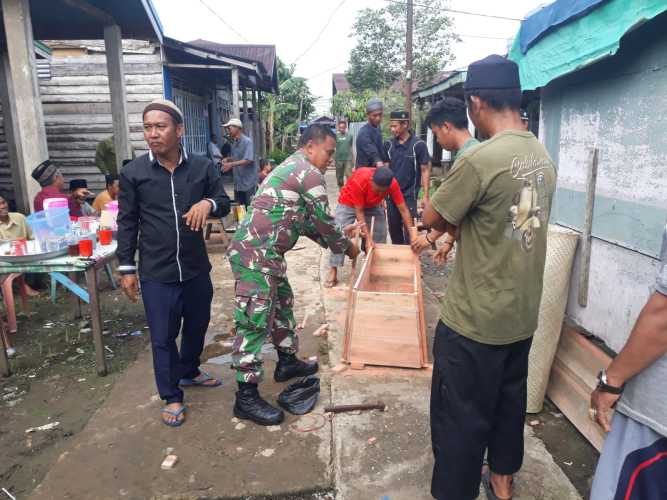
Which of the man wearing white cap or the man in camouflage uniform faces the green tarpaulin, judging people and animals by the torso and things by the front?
the man in camouflage uniform

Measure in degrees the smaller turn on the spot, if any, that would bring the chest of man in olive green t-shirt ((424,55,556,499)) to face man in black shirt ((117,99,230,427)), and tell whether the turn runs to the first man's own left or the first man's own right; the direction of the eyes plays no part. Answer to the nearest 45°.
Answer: approximately 45° to the first man's own left

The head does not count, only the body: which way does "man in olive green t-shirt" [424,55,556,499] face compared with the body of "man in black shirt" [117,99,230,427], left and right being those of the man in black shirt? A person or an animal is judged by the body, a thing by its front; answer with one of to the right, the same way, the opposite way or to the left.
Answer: the opposite way

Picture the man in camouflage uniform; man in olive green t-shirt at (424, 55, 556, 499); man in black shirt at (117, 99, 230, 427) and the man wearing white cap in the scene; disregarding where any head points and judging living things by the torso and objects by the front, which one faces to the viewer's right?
the man in camouflage uniform

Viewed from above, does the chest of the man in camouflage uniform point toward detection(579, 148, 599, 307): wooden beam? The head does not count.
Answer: yes

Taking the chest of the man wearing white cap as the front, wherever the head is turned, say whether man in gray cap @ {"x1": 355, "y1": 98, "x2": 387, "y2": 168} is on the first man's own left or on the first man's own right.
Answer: on the first man's own left

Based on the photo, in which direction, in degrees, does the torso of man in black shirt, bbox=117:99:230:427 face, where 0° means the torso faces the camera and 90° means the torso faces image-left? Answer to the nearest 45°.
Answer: approximately 0°

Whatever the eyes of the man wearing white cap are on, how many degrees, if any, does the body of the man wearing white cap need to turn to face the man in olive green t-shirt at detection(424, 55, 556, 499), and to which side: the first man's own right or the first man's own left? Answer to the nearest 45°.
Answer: approximately 90° to the first man's own left

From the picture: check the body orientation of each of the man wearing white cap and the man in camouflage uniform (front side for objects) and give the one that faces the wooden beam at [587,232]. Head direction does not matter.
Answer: the man in camouflage uniform

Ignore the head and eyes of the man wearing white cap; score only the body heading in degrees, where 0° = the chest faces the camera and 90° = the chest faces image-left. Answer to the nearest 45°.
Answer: approximately 90°

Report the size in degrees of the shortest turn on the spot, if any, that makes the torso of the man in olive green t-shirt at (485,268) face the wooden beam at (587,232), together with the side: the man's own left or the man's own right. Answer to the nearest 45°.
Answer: approximately 45° to the man's own right
